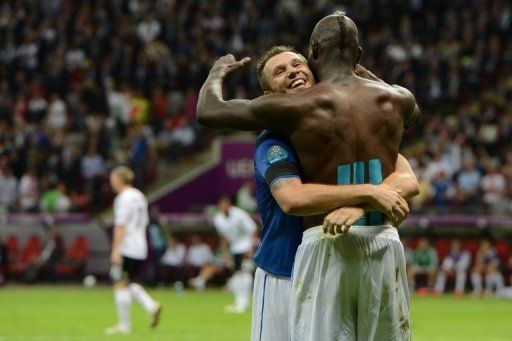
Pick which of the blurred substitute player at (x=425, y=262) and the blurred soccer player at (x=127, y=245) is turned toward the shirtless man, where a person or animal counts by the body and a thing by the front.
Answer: the blurred substitute player

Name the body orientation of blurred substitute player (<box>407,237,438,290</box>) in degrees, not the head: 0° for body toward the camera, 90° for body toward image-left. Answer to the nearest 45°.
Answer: approximately 0°

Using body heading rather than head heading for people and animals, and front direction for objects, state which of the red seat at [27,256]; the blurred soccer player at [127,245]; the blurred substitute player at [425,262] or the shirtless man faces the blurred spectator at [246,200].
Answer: the shirtless man

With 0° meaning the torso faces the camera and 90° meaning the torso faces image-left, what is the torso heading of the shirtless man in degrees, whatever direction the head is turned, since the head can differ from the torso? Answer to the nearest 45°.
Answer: approximately 180°

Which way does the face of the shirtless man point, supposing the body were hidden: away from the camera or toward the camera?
away from the camera

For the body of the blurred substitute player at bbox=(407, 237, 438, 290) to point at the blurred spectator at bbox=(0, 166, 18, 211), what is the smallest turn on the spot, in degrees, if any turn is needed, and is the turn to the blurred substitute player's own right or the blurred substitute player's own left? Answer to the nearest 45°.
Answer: approximately 90° to the blurred substitute player's own right

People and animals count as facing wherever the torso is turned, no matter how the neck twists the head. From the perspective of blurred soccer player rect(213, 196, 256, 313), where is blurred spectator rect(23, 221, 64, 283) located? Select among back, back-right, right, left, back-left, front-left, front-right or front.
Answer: right

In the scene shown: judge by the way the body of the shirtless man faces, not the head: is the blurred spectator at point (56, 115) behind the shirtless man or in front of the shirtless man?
in front
